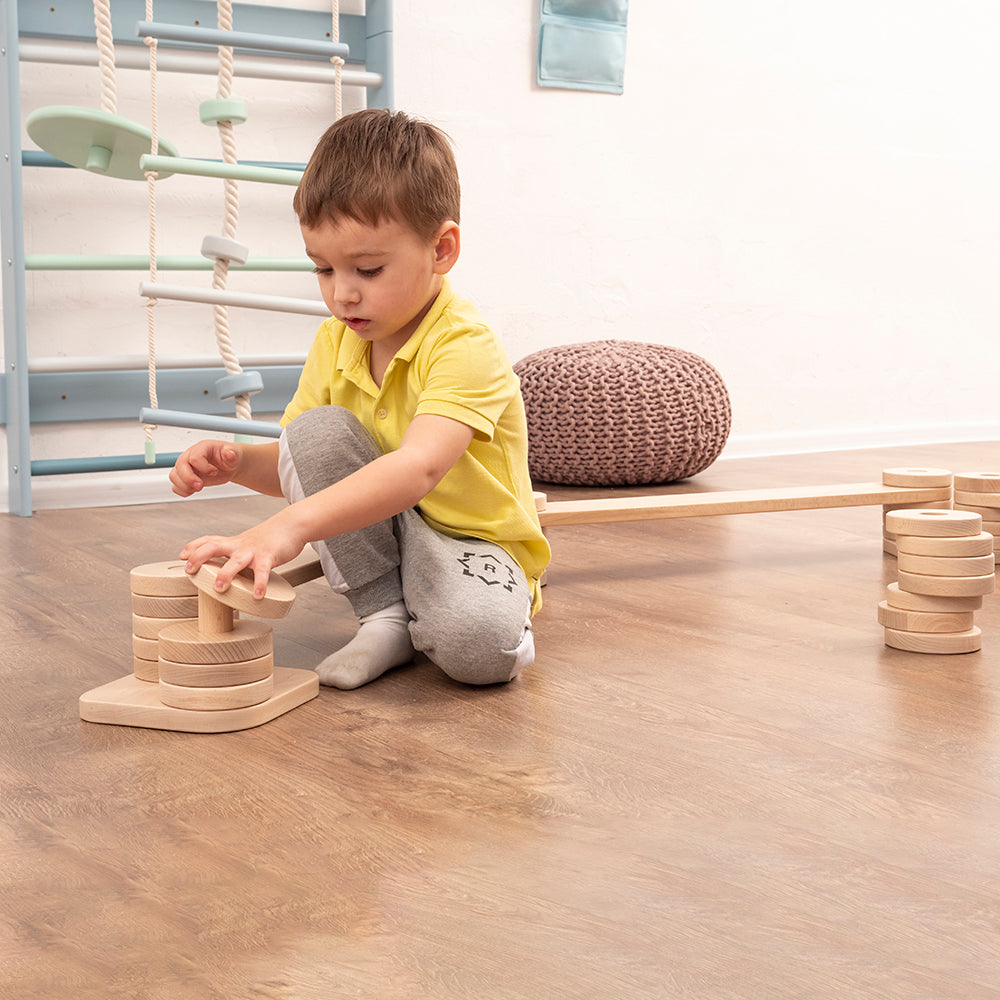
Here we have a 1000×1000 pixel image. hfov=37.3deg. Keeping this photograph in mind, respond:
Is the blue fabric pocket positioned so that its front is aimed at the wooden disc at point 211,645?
yes

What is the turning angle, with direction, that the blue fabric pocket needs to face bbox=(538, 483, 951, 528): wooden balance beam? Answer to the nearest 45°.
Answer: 0° — it already faces it

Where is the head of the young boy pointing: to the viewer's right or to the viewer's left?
to the viewer's left

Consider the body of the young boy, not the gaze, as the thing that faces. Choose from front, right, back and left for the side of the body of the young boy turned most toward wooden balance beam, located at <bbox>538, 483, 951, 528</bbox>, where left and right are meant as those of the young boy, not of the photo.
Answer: back

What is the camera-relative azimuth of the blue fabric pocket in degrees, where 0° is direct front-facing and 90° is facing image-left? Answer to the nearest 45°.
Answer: approximately 0°
